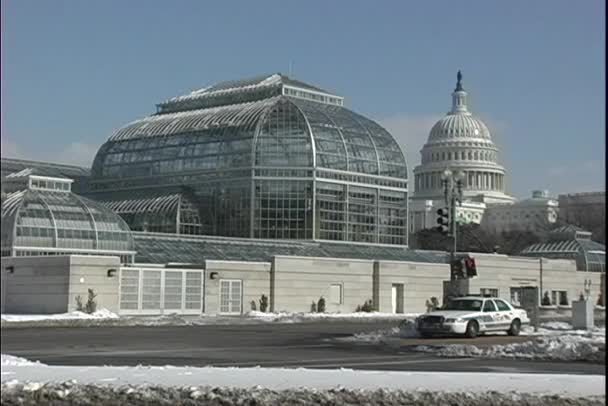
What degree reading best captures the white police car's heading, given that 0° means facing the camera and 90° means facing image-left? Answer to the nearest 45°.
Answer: approximately 45°

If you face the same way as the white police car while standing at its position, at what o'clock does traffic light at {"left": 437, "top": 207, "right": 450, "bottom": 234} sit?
The traffic light is roughly at 4 o'clock from the white police car.
